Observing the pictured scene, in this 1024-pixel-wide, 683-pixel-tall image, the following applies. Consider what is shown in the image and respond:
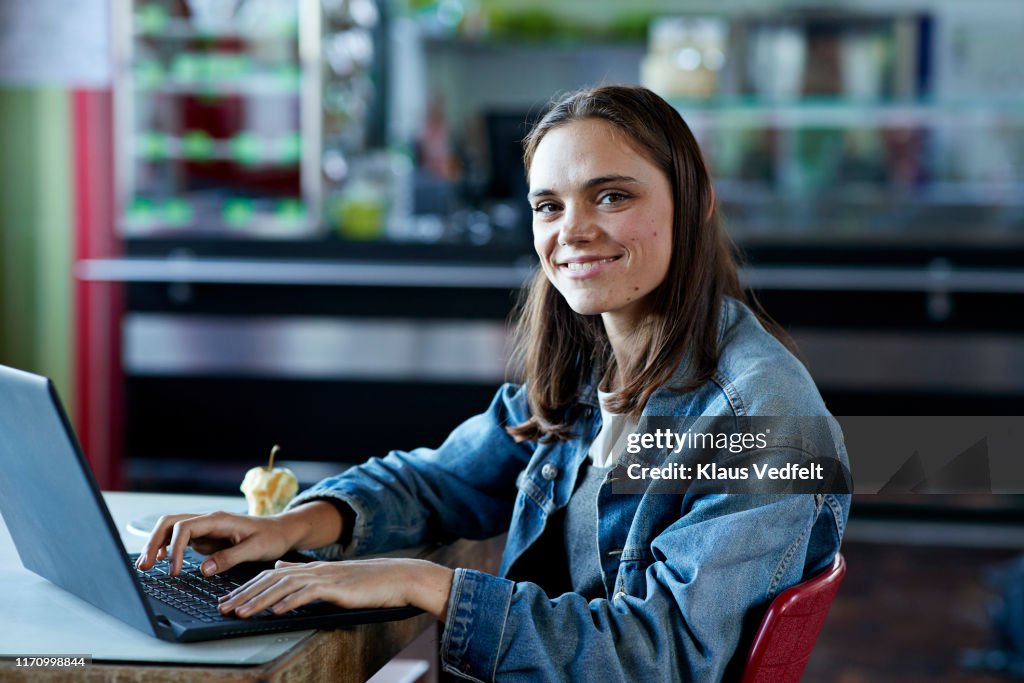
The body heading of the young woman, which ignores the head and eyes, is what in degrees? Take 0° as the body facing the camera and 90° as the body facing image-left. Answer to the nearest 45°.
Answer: approximately 45°

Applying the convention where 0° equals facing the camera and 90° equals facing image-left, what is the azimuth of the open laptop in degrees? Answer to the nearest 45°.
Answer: approximately 225°

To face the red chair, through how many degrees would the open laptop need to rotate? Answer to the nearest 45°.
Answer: approximately 45° to its right

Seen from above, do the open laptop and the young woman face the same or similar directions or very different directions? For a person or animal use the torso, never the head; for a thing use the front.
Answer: very different directions
